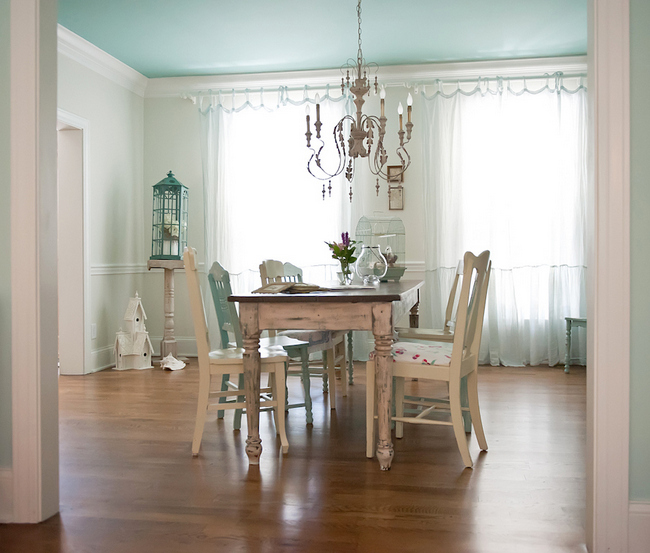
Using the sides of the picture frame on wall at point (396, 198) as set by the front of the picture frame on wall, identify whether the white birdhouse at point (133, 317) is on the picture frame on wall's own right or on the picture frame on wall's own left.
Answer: on the picture frame on wall's own right

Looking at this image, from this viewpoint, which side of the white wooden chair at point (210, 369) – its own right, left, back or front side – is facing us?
right

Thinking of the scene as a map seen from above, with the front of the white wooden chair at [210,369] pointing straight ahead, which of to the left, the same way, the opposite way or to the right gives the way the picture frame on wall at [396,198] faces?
to the right

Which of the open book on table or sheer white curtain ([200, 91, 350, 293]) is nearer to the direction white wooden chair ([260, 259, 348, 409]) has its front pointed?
the open book on table

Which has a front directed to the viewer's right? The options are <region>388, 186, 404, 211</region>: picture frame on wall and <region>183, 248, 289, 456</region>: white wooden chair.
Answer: the white wooden chair

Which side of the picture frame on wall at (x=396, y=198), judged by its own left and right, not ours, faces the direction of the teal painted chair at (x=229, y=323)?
front

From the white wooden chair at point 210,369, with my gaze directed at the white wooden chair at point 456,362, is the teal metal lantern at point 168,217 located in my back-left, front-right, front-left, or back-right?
back-left

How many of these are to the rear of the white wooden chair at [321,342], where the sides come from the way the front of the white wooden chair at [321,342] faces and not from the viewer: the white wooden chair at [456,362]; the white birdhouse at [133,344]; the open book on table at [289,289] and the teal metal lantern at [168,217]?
2

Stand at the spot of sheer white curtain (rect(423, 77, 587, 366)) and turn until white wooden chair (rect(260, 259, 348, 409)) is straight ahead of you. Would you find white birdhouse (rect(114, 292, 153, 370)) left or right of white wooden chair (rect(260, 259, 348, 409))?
right

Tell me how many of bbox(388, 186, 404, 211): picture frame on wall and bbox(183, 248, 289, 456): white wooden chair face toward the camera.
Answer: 1

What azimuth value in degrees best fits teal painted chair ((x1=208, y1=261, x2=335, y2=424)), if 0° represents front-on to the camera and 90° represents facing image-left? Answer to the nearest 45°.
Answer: approximately 315°

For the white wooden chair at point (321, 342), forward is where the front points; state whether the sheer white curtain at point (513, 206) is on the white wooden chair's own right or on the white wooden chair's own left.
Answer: on the white wooden chair's own left

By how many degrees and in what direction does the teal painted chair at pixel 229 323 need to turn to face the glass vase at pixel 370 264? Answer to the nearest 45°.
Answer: approximately 45° to its left

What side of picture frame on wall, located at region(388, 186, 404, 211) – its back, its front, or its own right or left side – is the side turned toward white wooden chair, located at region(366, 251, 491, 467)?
front
